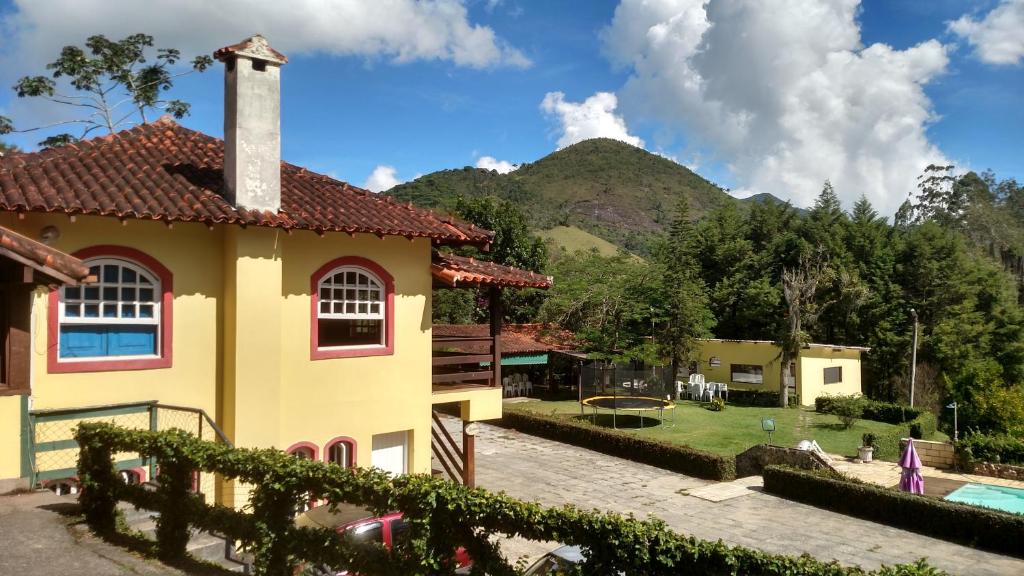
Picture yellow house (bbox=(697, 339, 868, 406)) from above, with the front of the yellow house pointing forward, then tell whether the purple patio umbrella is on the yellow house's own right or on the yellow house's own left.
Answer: on the yellow house's own left

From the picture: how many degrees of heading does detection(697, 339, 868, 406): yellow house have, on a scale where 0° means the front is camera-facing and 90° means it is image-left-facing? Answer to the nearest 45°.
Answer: approximately 45°

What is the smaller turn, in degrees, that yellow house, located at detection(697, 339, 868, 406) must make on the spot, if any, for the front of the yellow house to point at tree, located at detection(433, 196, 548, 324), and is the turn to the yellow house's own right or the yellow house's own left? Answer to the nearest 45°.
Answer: approximately 45° to the yellow house's own right

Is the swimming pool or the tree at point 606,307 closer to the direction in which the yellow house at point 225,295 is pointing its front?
the swimming pool
